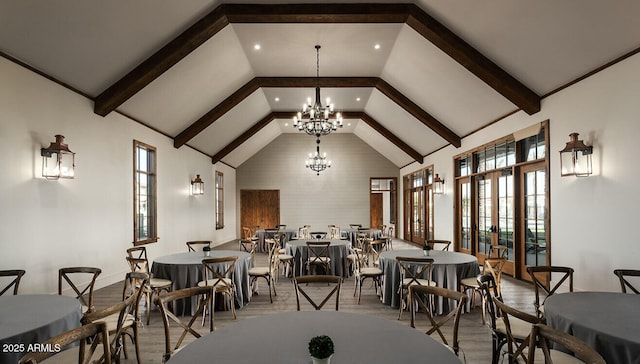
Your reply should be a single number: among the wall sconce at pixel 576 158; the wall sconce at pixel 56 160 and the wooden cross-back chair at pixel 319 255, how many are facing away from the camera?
1

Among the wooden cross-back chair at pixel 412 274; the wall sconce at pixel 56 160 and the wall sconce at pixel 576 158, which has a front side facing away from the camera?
the wooden cross-back chair

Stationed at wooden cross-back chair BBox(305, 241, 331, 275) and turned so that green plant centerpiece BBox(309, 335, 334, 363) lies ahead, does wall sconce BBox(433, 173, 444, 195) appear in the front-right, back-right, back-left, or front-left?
back-left

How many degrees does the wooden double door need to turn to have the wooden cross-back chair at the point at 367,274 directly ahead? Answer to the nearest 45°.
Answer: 0° — it already faces it

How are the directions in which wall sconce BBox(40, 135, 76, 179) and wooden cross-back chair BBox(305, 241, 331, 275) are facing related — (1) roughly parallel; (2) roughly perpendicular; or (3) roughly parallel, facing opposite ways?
roughly perpendicular

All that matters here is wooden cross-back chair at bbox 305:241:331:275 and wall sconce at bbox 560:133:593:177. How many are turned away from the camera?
1

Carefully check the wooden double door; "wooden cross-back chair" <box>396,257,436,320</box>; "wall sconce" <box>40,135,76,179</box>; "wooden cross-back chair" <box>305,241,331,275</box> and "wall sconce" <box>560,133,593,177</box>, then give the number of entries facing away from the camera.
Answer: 2

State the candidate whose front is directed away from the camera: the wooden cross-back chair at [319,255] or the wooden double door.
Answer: the wooden cross-back chair

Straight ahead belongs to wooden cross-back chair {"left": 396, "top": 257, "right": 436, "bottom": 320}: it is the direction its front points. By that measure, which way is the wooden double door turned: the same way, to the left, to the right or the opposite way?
the opposite way

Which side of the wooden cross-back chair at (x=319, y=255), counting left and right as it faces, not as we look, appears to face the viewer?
back

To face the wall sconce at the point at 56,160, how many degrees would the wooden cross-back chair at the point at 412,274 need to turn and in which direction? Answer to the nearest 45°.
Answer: approximately 90° to its left

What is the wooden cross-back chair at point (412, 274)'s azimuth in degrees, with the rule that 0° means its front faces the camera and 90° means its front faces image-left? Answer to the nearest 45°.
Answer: approximately 180°
